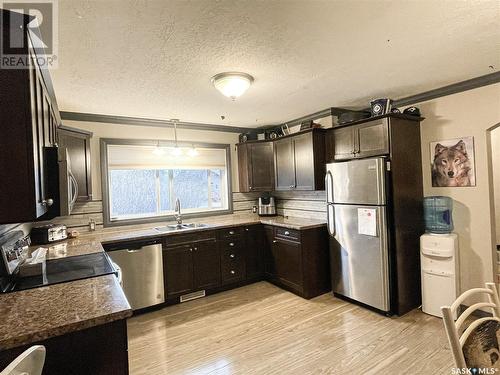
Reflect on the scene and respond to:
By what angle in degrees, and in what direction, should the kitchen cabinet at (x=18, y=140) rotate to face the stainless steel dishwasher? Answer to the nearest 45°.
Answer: approximately 45° to its left

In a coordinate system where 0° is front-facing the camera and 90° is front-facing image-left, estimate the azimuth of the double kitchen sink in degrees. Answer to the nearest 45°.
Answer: approximately 315°

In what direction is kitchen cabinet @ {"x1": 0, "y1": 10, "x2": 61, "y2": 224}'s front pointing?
to the viewer's right

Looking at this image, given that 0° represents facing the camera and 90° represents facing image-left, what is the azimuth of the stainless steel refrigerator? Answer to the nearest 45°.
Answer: approximately 45°

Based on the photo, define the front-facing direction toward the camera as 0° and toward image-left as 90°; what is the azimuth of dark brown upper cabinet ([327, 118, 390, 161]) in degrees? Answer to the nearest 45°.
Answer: approximately 45°

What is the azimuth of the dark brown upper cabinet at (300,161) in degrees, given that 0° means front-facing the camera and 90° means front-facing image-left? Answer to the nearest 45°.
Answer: approximately 45°

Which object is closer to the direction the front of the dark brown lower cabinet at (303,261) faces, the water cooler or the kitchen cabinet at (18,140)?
the kitchen cabinet

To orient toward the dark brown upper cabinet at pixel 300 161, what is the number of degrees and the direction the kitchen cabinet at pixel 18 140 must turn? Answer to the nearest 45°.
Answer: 0° — it already faces it
